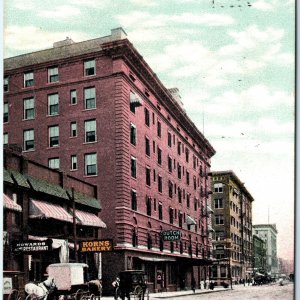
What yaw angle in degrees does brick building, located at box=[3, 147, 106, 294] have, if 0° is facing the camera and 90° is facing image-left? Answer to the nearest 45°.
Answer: approximately 315°

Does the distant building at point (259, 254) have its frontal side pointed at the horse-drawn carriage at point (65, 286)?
no

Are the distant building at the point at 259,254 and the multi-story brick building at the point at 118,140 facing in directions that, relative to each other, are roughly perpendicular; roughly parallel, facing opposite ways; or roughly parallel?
roughly parallel

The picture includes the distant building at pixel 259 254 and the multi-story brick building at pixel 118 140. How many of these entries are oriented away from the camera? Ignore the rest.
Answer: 0

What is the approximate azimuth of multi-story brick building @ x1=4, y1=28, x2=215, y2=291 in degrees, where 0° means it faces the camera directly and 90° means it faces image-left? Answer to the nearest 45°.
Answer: approximately 315°

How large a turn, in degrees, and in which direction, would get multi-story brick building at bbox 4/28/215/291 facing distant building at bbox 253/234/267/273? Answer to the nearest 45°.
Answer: approximately 45° to its left

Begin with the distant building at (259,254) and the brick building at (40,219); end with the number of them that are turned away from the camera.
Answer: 0

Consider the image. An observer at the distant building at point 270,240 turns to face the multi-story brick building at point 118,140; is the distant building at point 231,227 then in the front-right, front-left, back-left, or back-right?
front-right

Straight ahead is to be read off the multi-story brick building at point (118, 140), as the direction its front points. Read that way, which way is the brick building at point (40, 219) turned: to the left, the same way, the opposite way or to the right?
the same way

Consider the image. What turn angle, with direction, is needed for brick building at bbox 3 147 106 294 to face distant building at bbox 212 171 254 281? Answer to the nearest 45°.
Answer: approximately 45° to its left

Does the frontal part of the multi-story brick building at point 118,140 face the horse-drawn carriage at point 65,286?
no
